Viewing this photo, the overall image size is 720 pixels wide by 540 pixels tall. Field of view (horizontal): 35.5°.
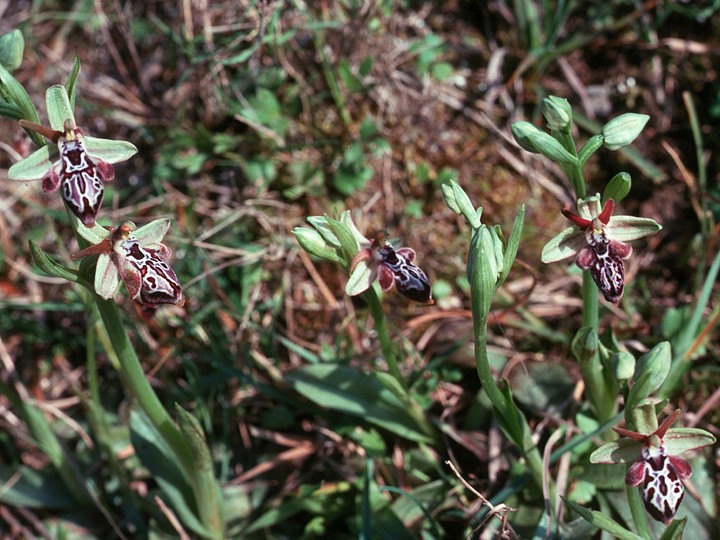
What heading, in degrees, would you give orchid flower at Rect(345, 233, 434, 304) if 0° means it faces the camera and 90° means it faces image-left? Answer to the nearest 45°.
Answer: approximately 315°

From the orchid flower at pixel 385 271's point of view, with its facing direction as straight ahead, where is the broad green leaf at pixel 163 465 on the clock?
The broad green leaf is roughly at 5 o'clock from the orchid flower.

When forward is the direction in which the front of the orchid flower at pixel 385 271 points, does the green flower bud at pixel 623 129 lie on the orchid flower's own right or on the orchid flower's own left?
on the orchid flower's own left

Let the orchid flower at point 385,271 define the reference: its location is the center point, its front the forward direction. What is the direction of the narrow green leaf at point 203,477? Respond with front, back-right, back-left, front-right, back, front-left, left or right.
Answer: back-right
